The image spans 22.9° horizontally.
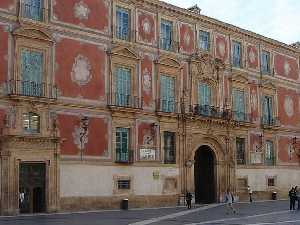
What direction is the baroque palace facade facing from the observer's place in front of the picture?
facing the viewer and to the right of the viewer
